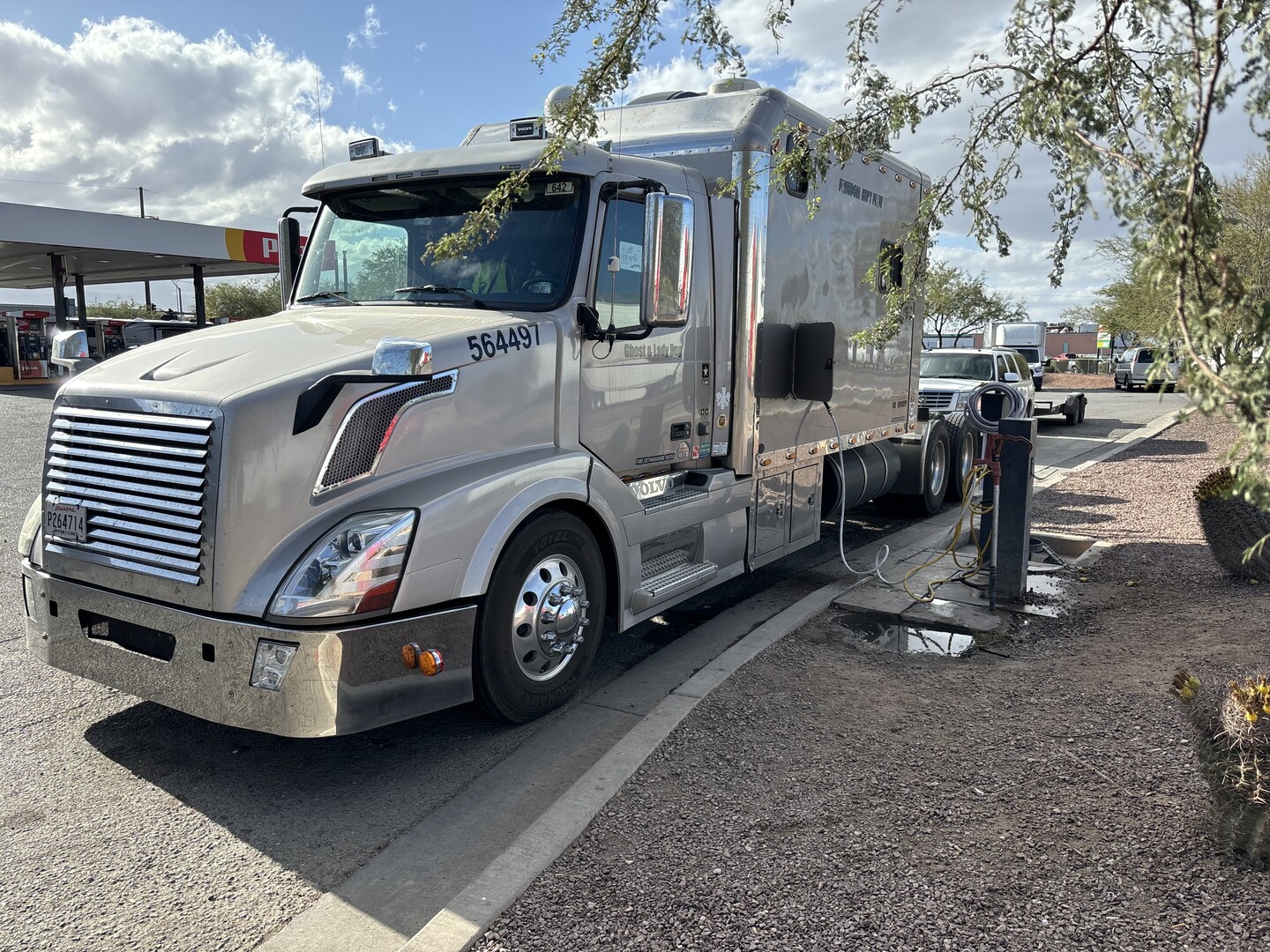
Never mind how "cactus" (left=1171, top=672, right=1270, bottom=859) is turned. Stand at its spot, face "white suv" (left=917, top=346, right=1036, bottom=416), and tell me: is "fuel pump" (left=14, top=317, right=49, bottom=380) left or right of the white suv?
left

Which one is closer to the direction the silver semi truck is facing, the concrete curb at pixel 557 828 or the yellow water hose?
the concrete curb

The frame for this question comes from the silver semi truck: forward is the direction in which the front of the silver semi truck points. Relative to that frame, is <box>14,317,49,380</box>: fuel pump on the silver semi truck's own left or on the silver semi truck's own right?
on the silver semi truck's own right

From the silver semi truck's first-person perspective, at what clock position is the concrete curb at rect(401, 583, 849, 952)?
The concrete curb is roughly at 10 o'clock from the silver semi truck.

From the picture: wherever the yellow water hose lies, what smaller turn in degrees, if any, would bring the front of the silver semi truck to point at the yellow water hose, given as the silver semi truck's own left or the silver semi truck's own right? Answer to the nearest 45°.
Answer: approximately 180°

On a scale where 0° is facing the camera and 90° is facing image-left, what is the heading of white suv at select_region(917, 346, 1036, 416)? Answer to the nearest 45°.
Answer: approximately 45°

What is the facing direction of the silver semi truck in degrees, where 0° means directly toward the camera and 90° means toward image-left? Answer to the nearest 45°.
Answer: approximately 45°

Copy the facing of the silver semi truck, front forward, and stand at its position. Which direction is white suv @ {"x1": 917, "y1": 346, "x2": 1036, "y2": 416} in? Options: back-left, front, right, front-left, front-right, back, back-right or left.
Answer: back

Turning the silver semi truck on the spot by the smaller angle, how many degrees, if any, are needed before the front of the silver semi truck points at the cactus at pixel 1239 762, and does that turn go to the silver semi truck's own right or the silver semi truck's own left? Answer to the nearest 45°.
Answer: approximately 90° to the silver semi truck's own left
